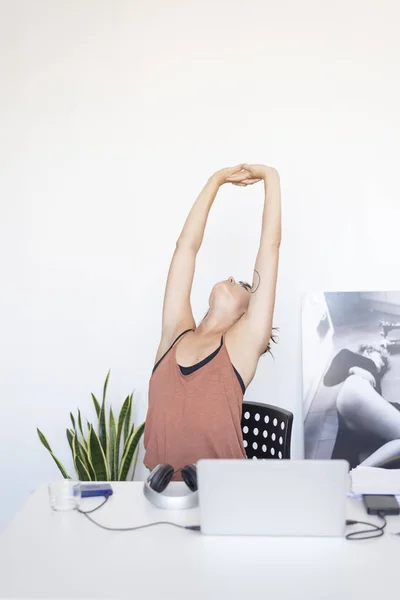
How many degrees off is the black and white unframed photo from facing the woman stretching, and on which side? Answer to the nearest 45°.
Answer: approximately 45° to its right

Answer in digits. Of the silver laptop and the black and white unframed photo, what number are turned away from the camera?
1

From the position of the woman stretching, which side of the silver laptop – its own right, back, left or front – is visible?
front

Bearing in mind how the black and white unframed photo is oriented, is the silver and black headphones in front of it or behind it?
in front

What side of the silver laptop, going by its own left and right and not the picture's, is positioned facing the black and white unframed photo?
front

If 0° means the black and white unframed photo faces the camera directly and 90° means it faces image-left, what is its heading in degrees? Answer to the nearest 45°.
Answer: approximately 0°

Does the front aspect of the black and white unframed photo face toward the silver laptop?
yes

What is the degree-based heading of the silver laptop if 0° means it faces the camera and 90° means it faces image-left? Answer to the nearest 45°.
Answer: approximately 180°

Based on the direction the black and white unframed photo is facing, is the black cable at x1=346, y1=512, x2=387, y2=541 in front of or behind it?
in front

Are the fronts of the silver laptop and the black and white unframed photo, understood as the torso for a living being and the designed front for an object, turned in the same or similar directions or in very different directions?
very different directions

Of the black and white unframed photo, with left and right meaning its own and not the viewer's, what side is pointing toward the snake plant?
right
